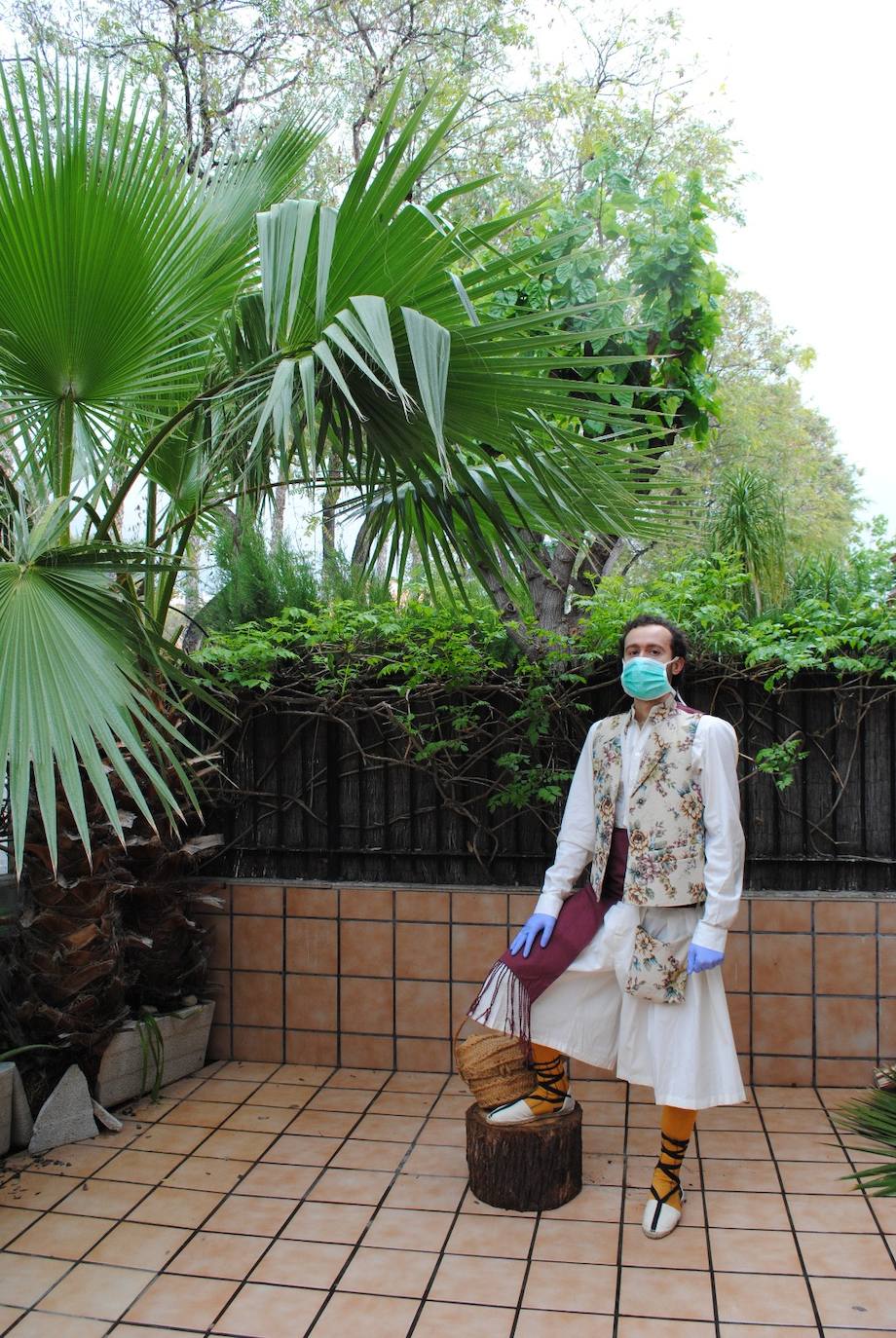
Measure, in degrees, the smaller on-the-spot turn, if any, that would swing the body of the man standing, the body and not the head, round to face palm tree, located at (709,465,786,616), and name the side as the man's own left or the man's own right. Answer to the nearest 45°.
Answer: approximately 135° to the man's own right

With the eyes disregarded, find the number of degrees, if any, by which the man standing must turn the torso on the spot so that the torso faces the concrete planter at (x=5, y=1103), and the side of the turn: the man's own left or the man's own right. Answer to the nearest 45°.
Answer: approximately 45° to the man's own right

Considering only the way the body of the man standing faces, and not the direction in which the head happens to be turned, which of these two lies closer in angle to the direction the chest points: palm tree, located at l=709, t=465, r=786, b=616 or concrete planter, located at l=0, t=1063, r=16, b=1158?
the concrete planter

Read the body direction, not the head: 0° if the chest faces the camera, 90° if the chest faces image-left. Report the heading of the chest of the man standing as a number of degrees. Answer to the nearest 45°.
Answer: approximately 45°
